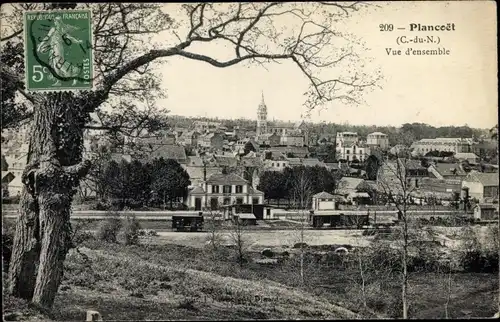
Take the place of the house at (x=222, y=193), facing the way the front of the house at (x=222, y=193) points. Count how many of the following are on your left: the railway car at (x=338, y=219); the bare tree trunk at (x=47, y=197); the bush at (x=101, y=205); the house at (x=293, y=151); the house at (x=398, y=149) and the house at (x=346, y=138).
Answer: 4

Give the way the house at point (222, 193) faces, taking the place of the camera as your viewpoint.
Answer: facing the viewer

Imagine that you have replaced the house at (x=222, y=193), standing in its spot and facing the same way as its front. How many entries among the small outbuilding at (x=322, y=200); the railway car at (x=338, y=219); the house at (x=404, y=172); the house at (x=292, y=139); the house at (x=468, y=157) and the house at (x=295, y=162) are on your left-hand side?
6

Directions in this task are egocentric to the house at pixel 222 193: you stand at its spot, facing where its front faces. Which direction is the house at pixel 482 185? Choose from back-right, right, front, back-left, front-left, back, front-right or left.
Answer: left

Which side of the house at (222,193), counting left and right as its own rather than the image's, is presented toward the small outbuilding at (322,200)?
left

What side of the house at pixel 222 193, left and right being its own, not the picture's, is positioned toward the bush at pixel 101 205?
right

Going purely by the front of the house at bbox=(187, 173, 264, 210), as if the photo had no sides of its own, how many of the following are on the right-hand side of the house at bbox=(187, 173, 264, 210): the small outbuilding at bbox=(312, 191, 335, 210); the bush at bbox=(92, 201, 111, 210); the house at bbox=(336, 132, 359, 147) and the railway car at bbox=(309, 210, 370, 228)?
1
